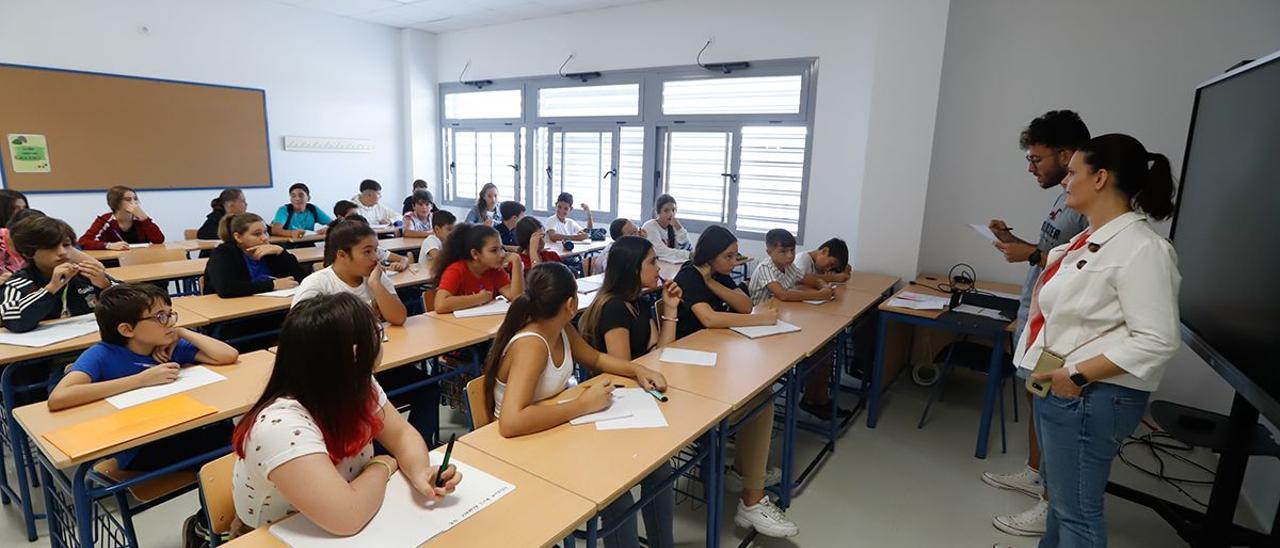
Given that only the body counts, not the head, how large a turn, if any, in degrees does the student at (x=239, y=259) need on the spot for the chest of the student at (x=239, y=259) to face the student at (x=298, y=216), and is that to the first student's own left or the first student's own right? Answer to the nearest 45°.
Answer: approximately 135° to the first student's own left

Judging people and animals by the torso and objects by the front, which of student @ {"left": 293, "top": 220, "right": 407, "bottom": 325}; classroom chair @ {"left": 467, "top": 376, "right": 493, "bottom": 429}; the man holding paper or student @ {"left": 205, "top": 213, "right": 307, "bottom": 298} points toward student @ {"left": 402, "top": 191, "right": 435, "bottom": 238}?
the man holding paper

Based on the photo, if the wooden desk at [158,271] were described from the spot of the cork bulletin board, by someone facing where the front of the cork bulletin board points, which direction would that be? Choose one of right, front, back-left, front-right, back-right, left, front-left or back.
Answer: front-right

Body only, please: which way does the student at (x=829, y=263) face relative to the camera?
to the viewer's right

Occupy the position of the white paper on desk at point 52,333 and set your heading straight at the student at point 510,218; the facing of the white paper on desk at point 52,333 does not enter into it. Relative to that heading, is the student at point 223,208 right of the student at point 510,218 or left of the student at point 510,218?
left

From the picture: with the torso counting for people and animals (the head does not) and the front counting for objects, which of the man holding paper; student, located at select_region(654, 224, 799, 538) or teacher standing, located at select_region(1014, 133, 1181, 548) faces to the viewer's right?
the student

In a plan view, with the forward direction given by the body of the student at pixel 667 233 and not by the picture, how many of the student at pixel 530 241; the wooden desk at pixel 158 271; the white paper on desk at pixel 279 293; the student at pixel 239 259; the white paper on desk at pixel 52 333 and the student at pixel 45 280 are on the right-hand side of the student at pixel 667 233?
6

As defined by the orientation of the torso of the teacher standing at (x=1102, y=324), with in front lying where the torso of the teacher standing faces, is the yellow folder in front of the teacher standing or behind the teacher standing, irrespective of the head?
in front

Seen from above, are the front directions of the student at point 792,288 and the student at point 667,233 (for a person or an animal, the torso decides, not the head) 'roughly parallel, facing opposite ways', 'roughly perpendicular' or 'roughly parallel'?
roughly parallel

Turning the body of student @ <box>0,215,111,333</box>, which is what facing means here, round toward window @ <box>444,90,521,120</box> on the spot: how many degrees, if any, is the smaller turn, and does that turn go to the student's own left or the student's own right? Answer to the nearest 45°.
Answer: approximately 90° to the student's own left

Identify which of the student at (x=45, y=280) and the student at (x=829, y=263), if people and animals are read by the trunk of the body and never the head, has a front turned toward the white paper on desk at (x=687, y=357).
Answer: the student at (x=45, y=280)

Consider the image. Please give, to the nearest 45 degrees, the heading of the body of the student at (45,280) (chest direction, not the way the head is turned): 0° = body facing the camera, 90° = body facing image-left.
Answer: approximately 315°

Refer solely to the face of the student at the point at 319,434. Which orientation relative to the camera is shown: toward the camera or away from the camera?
away from the camera

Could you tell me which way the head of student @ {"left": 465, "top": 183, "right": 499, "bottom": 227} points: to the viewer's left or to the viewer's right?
to the viewer's right

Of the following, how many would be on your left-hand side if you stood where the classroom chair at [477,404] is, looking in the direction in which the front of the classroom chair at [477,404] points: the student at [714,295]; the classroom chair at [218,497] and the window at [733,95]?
2

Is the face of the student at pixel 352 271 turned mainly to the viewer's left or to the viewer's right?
to the viewer's right
